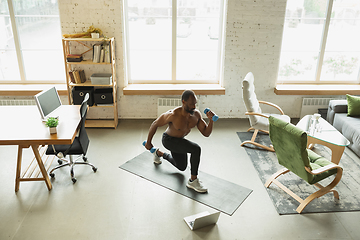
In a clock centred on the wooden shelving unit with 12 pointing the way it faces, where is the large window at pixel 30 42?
The large window is roughly at 4 o'clock from the wooden shelving unit.

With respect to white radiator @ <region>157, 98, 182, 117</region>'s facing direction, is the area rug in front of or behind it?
in front

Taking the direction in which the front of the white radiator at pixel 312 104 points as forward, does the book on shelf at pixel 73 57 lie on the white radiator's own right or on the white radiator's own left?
on the white radiator's own right

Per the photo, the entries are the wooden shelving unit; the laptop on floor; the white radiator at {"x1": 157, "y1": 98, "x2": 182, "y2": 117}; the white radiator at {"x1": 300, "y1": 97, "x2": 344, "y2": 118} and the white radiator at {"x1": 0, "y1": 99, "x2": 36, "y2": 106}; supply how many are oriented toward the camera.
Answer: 4

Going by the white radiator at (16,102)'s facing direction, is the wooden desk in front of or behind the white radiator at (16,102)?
in front

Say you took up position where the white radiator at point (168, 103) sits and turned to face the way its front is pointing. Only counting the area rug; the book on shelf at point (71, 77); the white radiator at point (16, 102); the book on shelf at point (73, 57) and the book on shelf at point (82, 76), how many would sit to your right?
4
